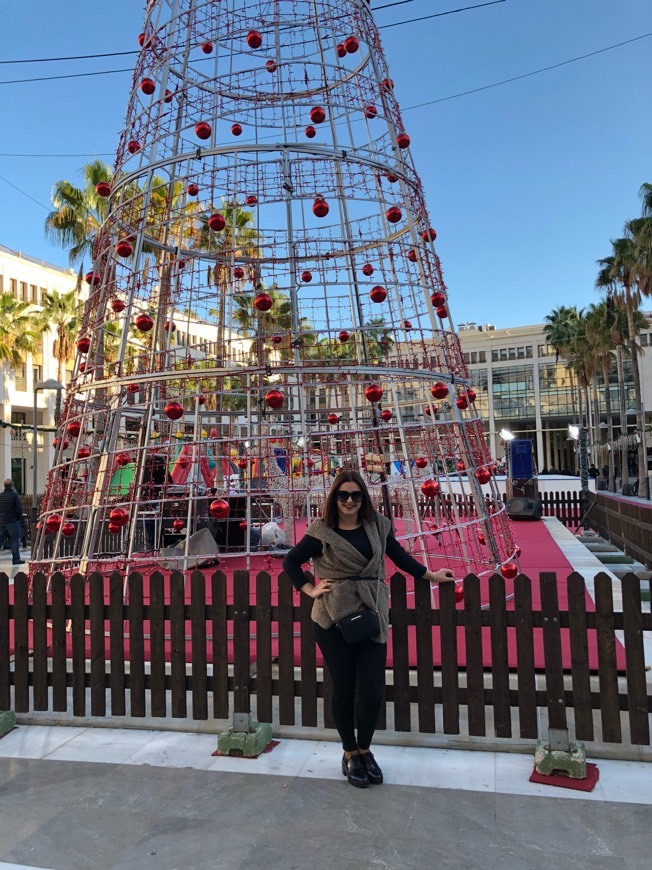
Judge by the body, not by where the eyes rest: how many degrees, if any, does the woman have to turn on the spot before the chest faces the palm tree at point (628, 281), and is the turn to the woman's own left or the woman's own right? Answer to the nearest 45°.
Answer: approximately 135° to the woman's own left

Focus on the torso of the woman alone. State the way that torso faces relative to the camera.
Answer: toward the camera

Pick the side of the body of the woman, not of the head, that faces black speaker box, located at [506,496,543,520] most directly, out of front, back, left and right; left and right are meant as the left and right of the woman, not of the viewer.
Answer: back

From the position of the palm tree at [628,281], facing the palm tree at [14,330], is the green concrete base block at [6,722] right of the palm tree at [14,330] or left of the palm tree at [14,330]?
left

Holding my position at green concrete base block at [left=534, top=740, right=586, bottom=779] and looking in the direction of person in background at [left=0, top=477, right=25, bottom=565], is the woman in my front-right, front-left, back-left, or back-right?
front-left

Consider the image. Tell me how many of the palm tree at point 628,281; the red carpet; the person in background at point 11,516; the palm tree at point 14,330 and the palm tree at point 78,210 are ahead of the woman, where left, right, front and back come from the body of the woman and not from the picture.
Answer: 0

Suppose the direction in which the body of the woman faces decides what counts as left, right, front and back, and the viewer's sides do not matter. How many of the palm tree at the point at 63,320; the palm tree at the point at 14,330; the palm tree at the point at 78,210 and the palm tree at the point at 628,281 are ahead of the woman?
0

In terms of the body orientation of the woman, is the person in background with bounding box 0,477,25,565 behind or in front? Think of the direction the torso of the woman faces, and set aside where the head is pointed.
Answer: behind

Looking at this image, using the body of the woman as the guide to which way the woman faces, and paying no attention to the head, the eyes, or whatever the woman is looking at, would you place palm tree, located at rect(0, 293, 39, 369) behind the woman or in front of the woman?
behind

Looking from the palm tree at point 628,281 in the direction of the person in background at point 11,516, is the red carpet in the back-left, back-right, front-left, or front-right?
front-left

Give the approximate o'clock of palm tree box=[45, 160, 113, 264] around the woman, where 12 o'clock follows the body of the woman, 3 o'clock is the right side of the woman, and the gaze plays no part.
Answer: The palm tree is roughly at 5 o'clock from the woman.

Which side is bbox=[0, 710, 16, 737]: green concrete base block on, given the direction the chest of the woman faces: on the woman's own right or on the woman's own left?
on the woman's own right

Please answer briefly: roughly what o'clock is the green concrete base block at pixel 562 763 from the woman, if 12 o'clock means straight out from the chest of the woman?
The green concrete base block is roughly at 9 o'clock from the woman.

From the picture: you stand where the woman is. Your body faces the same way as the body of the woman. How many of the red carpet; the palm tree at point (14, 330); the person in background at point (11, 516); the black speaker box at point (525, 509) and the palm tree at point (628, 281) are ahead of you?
0

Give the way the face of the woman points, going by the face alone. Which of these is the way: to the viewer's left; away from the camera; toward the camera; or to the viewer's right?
toward the camera
